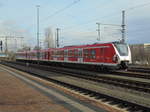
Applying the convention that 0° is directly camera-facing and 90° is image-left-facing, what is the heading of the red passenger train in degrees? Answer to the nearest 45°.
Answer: approximately 315°
